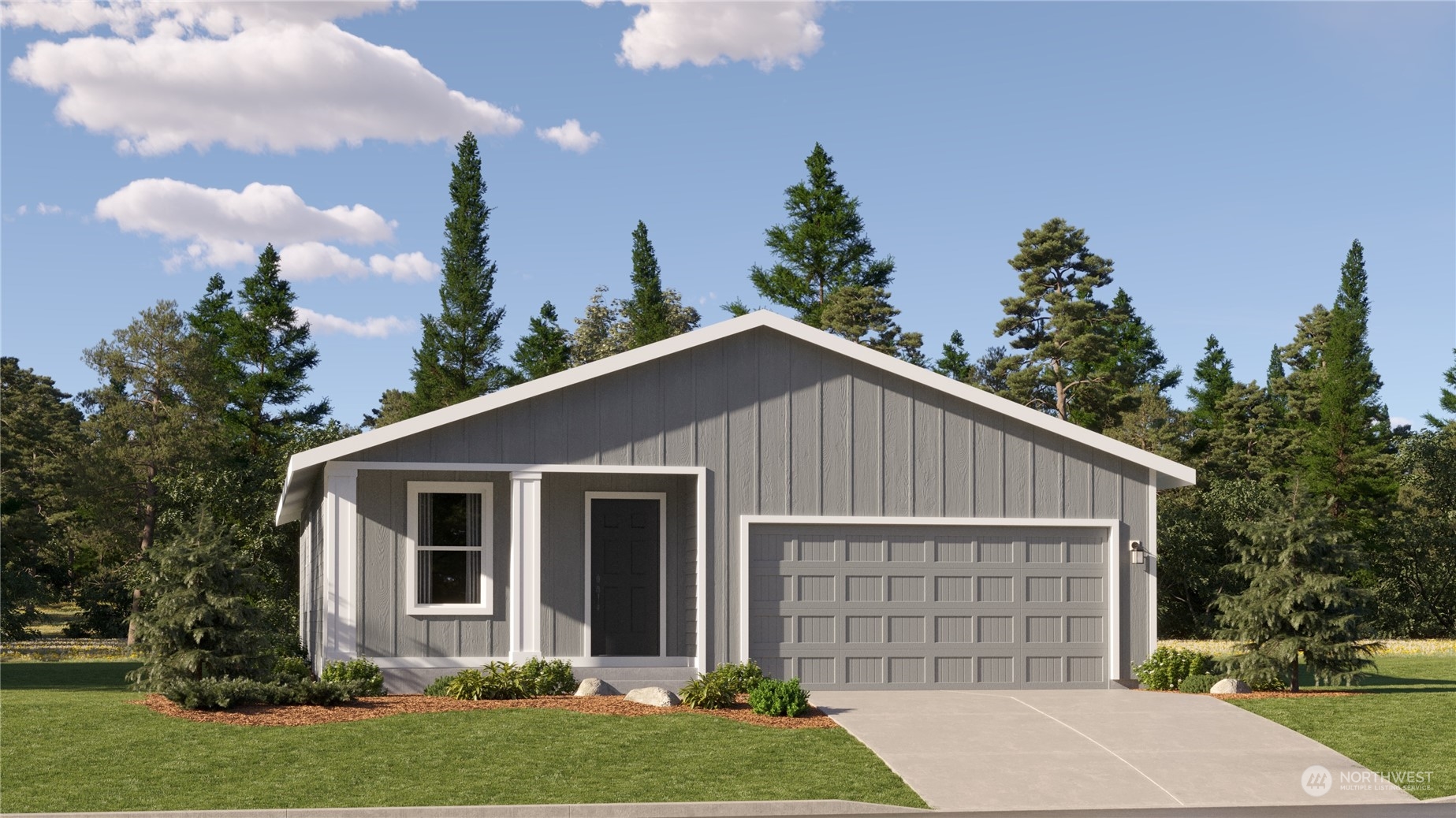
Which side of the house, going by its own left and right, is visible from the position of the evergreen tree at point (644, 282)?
back

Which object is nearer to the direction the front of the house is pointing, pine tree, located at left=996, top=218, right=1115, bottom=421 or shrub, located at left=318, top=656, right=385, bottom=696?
the shrub

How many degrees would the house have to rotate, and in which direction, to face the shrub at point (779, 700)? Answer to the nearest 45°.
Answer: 0° — it already faces it

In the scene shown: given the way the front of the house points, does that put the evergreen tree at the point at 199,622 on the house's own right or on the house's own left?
on the house's own right

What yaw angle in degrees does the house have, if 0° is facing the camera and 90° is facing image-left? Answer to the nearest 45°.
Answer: approximately 0°

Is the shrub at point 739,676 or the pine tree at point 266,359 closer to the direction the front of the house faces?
the shrub

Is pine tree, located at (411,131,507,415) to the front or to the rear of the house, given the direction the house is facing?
to the rear

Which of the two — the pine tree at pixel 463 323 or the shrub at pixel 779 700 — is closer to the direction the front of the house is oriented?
the shrub

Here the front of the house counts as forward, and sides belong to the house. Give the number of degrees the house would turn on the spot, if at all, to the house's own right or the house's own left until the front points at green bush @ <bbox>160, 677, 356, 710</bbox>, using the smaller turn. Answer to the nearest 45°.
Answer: approximately 45° to the house's own right

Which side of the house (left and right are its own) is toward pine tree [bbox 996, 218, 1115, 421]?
back
